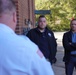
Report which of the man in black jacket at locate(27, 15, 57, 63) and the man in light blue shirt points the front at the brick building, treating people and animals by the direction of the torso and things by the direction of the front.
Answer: the man in light blue shirt

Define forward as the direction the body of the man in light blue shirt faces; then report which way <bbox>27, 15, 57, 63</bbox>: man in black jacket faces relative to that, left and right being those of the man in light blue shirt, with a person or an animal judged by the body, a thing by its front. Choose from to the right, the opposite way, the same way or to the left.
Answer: the opposite way

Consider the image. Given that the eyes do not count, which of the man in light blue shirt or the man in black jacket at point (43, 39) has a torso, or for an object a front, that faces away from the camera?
the man in light blue shirt

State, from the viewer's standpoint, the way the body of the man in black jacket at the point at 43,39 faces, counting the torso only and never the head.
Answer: toward the camera

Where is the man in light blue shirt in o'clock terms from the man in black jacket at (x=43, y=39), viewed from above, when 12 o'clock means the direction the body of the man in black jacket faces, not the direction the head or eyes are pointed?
The man in light blue shirt is roughly at 12 o'clock from the man in black jacket.

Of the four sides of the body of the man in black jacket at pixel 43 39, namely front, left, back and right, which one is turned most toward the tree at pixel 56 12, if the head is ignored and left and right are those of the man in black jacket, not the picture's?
back

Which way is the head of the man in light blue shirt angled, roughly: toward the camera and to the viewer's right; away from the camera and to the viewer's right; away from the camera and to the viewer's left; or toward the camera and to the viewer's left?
away from the camera and to the viewer's right

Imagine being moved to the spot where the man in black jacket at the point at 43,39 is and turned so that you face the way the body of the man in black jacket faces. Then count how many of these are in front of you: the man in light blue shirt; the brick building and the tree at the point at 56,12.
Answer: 1

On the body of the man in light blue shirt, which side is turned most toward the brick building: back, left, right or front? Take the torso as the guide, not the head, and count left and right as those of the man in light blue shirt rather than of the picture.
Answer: front

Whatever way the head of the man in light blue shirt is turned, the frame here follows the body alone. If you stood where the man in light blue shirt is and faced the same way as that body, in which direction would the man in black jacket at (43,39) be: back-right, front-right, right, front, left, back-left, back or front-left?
front

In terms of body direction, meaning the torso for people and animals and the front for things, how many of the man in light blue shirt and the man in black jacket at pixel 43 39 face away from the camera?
1

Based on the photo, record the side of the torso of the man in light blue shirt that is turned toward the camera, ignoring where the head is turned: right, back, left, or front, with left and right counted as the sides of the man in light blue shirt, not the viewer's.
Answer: back
